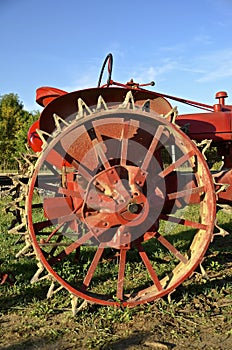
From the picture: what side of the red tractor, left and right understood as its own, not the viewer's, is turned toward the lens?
right

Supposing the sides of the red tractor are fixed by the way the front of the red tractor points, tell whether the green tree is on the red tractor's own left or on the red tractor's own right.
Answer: on the red tractor's own left
